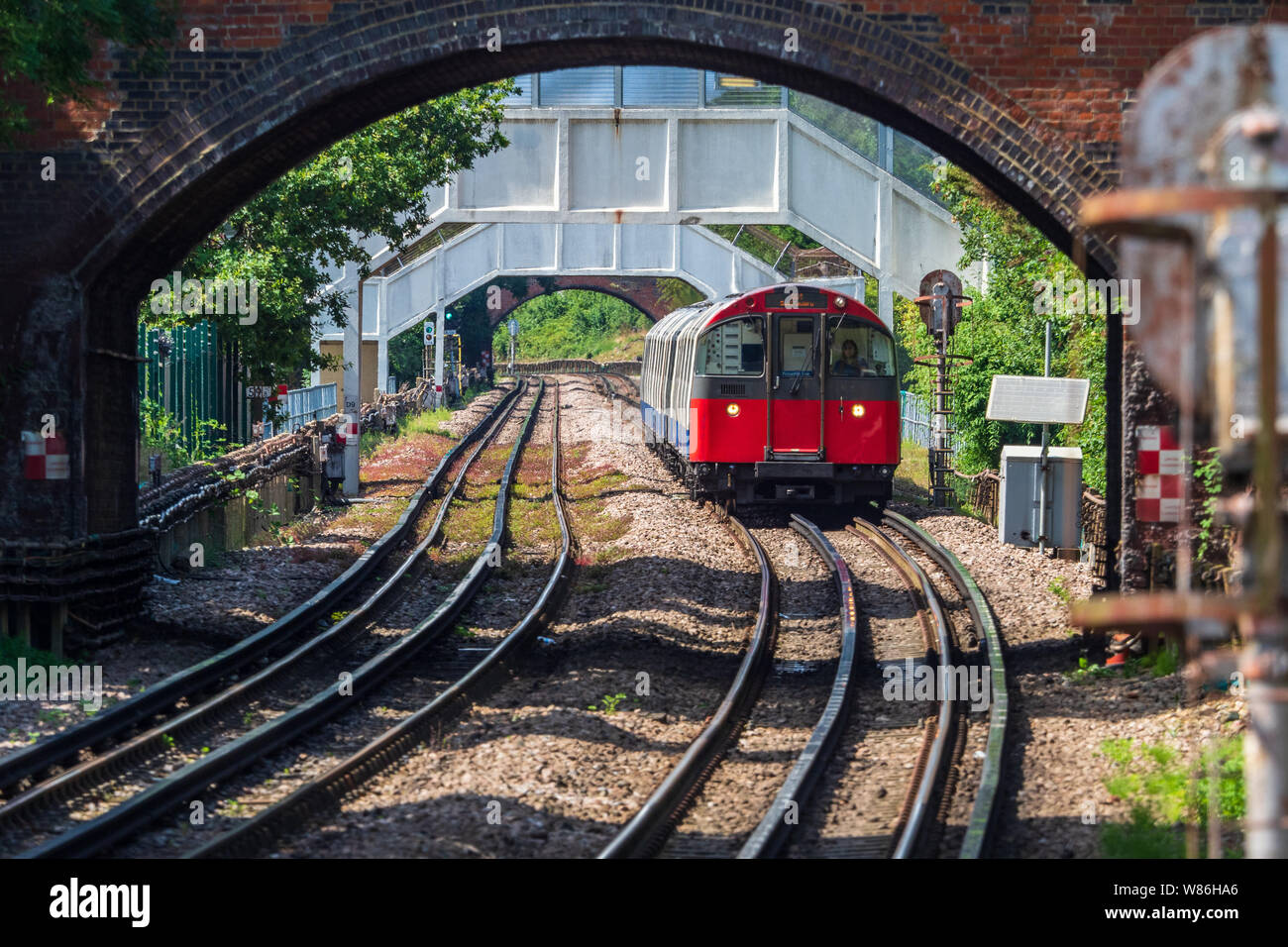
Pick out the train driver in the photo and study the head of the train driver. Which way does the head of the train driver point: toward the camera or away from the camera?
toward the camera

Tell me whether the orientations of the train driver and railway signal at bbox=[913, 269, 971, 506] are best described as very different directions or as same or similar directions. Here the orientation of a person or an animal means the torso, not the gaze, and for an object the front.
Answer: very different directions

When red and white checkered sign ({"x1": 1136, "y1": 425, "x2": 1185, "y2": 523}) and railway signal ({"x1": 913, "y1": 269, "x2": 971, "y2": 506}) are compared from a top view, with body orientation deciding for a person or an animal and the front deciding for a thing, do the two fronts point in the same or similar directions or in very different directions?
very different directions

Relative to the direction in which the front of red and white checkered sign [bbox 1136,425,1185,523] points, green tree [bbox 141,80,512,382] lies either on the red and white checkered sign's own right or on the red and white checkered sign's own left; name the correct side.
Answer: on the red and white checkered sign's own right

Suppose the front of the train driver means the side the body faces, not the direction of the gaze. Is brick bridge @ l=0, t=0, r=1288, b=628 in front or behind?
in front

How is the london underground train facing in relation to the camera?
toward the camera

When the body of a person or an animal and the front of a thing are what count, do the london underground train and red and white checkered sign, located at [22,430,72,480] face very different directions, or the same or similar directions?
same or similar directions

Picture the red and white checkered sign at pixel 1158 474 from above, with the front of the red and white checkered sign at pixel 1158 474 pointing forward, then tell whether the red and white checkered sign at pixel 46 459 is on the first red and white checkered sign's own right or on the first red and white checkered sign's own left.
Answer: on the first red and white checkered sign's own right

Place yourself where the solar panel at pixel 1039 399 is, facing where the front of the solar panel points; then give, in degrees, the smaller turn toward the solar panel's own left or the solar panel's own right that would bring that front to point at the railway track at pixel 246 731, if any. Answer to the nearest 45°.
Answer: approximately 45° to the solar panel's own right

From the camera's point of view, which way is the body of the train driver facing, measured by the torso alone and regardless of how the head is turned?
toward the camera

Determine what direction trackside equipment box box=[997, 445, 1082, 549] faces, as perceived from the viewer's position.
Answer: facing the viewer

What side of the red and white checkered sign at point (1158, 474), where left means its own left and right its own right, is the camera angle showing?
front

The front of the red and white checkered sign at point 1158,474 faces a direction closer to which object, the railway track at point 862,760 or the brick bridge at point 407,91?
the railway track

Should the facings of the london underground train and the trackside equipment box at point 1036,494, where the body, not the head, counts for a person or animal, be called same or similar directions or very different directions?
same or similar directions

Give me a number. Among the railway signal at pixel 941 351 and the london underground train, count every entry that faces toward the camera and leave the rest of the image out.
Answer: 1

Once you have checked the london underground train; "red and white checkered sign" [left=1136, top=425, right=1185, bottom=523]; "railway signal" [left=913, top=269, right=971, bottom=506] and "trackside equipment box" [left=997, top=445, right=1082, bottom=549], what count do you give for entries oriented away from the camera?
1

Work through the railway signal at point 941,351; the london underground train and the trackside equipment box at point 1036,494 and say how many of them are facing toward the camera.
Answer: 2

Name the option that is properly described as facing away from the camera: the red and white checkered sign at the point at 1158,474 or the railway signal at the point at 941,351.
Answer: the railway signal
